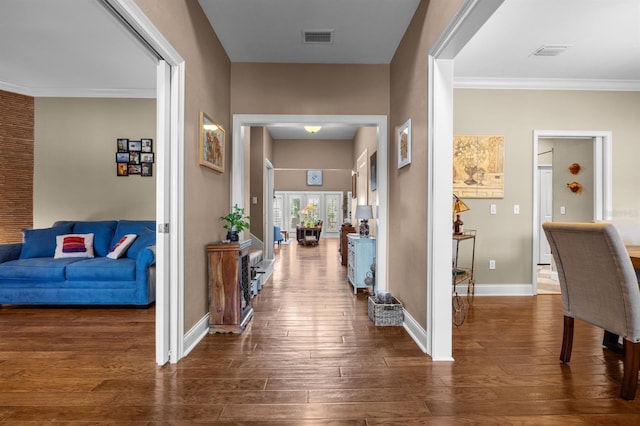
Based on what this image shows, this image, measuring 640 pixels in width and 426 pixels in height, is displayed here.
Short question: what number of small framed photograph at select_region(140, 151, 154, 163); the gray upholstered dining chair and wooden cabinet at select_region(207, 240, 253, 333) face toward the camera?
1

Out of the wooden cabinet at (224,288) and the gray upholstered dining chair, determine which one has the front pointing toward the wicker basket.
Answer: the wooden cabinet

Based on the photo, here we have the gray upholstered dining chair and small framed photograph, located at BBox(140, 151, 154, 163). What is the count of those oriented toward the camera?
1

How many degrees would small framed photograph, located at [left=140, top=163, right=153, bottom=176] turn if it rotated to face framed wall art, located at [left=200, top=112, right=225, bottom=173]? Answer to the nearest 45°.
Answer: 0° — it already faces it

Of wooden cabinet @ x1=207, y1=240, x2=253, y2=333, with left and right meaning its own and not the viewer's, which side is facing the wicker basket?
front

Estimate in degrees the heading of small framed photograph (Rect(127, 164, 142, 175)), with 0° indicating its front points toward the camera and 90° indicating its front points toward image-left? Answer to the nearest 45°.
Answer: approximately 0°

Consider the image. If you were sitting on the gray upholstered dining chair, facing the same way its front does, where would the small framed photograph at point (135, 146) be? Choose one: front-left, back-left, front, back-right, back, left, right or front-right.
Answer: back-left

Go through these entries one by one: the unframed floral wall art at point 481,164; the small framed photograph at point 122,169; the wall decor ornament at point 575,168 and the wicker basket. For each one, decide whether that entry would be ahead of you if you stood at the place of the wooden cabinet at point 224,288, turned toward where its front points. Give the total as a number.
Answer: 3
